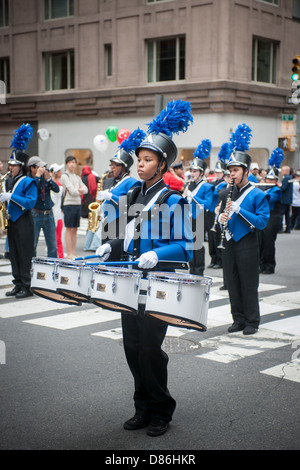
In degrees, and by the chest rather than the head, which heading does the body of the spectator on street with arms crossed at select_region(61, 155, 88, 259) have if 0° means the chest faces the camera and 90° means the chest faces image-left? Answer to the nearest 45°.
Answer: approximately 315°

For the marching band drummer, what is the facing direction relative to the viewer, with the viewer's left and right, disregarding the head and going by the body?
facing the viewer and to the left of the viewer

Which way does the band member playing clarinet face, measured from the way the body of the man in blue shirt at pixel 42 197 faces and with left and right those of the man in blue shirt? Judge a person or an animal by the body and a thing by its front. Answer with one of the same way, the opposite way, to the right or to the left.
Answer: to the right

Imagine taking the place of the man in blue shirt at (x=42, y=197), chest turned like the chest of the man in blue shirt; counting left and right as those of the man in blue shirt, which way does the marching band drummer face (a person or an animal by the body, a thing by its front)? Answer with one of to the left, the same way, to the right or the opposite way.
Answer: to the right

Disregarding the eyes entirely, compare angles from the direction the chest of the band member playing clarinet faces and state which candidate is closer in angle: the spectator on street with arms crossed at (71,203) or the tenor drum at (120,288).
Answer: the tenor drum

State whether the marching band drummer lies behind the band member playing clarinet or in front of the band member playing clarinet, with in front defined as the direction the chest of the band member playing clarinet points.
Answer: in front

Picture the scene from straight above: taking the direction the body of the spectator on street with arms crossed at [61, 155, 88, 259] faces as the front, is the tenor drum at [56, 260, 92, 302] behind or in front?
in front

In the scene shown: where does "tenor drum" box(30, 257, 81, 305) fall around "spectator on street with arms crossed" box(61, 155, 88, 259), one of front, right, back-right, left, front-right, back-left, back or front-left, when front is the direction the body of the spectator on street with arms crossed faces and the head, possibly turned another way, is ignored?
front-right

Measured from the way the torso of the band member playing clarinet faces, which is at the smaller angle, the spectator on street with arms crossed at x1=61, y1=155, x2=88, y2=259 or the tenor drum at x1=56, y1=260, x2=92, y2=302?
the tenor drum

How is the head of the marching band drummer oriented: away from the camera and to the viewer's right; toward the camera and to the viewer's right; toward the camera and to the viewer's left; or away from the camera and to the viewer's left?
toward the camera and to the viewer's left
